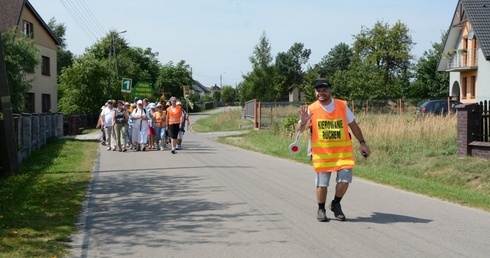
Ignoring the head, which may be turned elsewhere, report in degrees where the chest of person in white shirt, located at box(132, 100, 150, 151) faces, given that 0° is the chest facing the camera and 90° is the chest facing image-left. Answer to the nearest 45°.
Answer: approximately 0°

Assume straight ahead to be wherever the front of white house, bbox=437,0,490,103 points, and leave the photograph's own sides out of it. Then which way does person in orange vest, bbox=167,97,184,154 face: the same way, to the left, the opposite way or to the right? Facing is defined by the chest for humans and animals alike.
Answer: to the left

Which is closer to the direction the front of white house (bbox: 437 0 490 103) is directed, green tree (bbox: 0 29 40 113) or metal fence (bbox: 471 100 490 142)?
the green tree

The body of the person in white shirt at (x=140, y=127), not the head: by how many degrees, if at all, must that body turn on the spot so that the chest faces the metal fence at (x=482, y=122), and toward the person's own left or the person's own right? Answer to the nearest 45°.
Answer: approximately 45° to the person's own left

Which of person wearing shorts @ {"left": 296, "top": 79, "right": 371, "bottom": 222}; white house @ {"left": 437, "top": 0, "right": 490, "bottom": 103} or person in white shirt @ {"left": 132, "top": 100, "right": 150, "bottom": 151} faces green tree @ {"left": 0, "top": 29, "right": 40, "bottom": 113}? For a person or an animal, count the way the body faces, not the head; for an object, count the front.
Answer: the white house

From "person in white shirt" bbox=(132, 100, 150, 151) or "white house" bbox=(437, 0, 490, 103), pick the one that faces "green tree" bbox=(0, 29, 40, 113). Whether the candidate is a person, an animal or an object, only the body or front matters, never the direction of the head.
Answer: the white house

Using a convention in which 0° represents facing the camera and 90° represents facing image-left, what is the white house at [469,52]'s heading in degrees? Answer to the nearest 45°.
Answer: approximately 45°

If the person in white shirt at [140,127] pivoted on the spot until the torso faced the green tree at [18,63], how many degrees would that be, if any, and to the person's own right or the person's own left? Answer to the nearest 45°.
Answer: approximately 135° to the person's own right

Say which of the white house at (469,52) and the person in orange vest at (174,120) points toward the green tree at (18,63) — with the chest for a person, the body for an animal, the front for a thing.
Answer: the white house

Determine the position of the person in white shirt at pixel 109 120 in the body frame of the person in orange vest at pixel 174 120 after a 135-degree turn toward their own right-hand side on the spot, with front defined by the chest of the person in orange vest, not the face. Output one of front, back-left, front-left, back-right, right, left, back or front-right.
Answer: front

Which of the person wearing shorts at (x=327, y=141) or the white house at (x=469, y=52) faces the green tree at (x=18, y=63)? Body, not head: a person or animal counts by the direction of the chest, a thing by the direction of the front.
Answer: the white house
